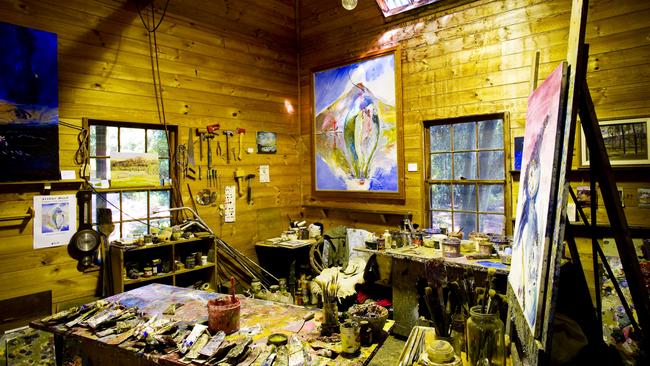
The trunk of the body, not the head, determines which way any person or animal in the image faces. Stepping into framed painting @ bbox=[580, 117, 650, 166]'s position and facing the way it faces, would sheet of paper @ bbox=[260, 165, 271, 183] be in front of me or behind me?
in front

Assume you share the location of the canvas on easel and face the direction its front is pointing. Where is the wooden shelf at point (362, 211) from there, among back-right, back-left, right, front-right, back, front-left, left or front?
front-right

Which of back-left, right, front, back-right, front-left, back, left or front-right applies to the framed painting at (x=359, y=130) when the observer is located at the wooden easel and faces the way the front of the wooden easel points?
front-right

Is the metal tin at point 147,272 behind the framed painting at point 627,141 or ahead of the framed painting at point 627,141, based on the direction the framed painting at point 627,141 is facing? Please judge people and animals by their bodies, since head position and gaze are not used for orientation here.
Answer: ahead

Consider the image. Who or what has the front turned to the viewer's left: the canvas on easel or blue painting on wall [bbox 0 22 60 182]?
the canvas on easel

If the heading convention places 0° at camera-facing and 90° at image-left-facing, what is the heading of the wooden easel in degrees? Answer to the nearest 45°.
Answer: approximately 90°

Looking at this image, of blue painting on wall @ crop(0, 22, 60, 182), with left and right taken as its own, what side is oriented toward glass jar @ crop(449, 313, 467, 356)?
front

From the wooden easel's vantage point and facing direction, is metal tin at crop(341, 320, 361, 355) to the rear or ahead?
ahead

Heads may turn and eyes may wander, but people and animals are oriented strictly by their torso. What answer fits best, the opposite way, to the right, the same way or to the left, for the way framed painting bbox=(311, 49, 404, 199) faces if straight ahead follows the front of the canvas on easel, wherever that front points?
to the left

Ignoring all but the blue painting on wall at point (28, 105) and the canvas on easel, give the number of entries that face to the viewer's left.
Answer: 1

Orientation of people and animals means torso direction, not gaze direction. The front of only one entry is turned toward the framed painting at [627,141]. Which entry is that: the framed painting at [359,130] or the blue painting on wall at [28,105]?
the blue painting on wall

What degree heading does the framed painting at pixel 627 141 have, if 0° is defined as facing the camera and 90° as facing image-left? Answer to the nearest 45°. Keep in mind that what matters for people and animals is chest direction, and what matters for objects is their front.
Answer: approximately 45°

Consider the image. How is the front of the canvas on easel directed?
to the viewer's left
